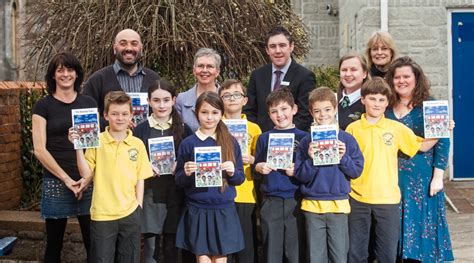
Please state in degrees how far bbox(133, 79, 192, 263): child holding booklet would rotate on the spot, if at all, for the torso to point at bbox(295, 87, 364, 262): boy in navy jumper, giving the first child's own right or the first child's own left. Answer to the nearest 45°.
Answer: approximately 90° to the first child's own left

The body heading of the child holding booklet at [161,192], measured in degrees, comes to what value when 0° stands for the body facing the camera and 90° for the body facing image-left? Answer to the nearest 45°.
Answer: approximately 0°

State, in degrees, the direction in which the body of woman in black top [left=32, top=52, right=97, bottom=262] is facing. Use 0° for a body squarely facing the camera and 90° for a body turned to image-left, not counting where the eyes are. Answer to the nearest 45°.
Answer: approximately 315°

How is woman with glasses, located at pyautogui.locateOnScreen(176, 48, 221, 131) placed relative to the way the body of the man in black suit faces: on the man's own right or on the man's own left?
on the man's own right

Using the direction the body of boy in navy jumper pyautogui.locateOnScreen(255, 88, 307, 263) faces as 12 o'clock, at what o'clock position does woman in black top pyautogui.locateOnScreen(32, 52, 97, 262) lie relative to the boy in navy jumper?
The woman in black top is roughly at 3 o'clock from the boy in navy jumper.

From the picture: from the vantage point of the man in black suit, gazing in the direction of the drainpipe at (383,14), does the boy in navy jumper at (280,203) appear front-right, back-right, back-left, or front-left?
back-right

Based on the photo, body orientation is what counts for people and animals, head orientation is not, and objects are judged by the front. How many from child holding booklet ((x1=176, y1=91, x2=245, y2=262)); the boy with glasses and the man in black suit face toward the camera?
3

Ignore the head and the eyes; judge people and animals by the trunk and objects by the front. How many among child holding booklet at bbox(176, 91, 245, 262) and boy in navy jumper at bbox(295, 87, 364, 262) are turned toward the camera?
2

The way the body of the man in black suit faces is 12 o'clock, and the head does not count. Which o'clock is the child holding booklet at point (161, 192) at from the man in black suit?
The child holding booklet is roughly at 2 o'clock from the man in black suit.

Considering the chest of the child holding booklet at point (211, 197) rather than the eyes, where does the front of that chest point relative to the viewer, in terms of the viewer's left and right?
facing the viewer

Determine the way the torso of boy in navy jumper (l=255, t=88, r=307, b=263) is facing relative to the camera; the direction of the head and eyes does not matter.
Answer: toward the camera
